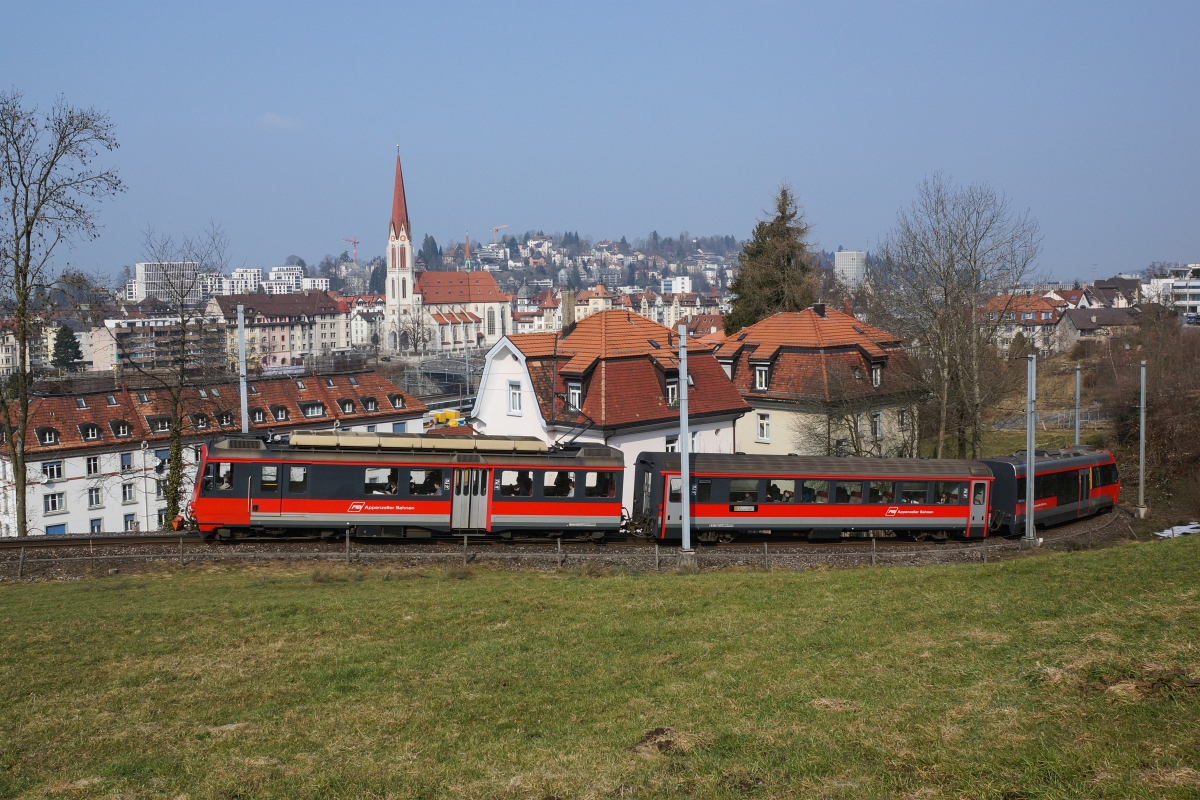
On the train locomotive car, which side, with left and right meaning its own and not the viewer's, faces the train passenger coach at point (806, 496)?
back

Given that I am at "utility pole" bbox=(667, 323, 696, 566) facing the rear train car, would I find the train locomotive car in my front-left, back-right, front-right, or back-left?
back-left

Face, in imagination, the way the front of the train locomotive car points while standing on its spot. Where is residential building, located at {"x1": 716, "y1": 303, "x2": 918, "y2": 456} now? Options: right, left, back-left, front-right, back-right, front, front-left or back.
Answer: back-right

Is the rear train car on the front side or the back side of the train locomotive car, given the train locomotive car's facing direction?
on the back side

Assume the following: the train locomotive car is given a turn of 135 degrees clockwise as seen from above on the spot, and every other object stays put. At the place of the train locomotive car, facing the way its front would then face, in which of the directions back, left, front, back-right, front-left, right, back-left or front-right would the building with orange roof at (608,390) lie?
front

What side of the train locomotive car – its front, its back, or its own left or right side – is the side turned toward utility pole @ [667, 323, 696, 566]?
back

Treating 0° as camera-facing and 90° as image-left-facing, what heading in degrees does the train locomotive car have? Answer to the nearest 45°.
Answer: approximately 90°
